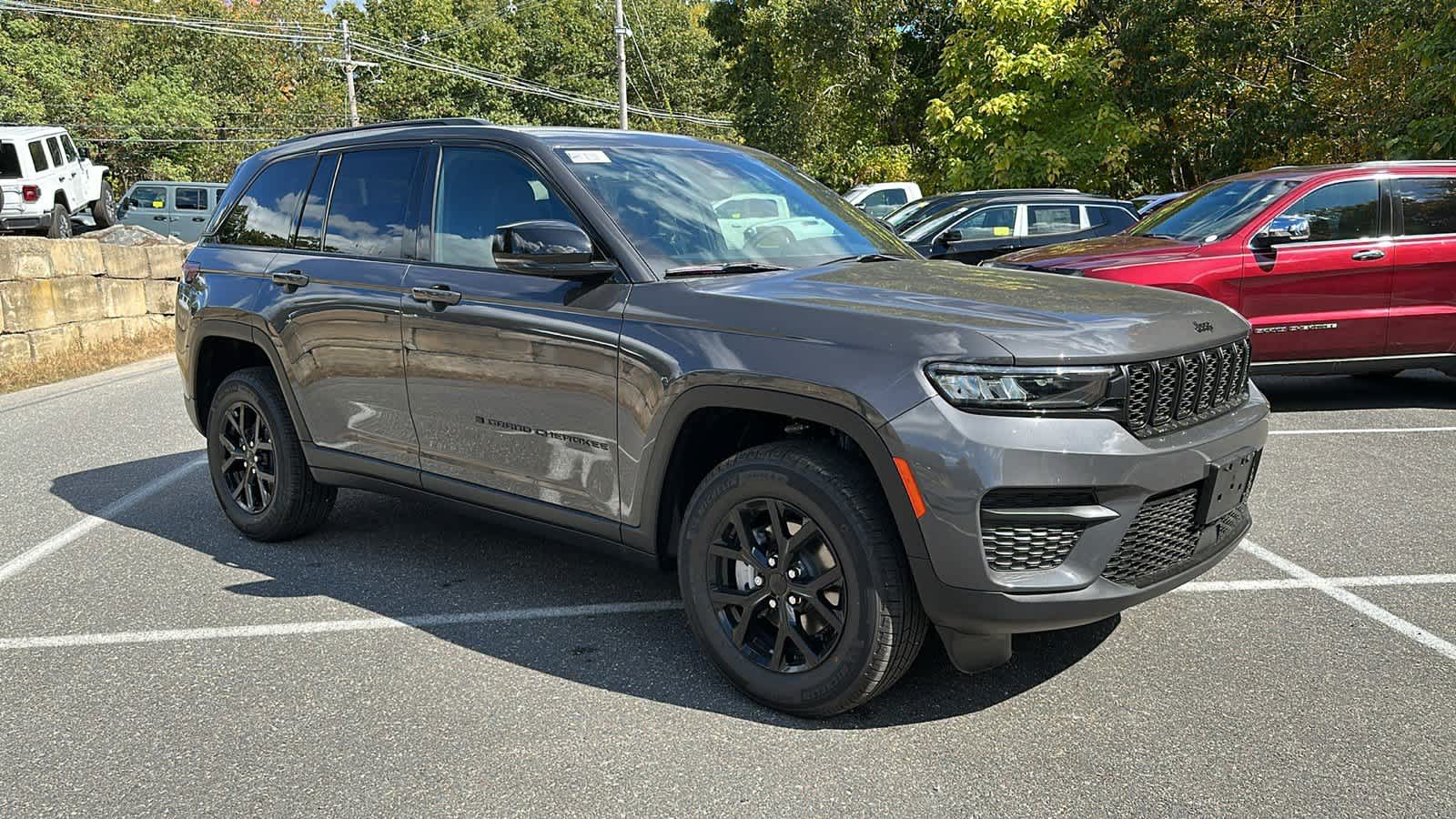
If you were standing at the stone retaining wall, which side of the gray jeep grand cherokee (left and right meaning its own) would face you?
back

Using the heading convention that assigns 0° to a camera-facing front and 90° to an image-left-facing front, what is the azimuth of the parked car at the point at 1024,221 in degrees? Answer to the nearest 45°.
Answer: approximately 90°

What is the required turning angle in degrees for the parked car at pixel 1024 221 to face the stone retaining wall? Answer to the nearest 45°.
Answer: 0° — it already faces it

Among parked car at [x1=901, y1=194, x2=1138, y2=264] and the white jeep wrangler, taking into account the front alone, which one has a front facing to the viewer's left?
the parked car

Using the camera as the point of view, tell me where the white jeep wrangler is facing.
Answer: facing away from the viewer and to the right of the viewer

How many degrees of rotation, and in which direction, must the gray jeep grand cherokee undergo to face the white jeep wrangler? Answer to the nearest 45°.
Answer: approximately 180°

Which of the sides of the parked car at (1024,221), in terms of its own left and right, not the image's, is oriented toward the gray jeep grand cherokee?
left

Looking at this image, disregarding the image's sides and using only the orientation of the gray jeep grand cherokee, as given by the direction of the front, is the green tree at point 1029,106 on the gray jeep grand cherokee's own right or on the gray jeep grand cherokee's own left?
on the gray jeep grand cherokee's own left

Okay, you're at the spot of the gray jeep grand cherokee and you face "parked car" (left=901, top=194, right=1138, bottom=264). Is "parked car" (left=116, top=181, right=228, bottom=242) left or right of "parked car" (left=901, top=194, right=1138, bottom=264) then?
left

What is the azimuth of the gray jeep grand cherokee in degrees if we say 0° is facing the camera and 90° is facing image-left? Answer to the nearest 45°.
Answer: approximately 315°

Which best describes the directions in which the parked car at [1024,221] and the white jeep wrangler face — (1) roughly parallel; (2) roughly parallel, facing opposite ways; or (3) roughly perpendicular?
roughly perpendicular
